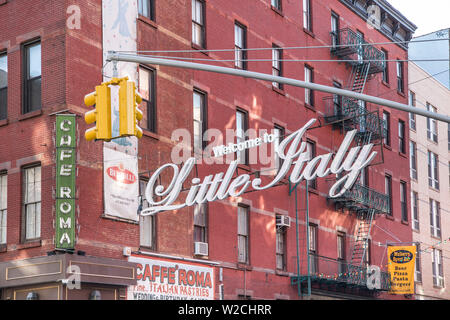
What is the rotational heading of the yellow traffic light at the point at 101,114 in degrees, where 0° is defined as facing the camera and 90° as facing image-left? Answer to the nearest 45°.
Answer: approximately 90°

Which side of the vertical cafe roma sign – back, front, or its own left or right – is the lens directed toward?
front

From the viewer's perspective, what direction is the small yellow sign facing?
toward the camera

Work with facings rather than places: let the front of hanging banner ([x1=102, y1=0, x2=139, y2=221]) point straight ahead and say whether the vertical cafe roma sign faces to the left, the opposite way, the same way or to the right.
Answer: the same way

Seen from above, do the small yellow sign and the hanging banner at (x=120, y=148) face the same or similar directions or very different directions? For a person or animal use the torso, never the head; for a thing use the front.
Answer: same or similar directions

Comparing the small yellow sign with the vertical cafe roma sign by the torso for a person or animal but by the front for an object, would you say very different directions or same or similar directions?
same or similar directions

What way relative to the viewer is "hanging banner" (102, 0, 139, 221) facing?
toward the camera

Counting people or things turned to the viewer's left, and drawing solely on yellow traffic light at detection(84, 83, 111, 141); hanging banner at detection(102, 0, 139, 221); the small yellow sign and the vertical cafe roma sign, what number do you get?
1

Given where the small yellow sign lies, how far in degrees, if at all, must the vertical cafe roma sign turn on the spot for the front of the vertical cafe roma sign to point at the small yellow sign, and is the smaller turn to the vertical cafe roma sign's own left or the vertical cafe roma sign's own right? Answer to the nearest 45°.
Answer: approximately 135° to the vertical cafe roma sign's own left

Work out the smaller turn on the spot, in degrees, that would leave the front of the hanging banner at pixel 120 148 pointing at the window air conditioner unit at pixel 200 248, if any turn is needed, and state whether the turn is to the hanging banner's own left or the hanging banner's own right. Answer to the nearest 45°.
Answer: approximately 135° to the hanging banner's own left
